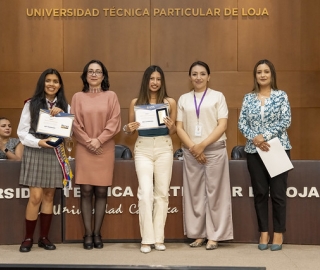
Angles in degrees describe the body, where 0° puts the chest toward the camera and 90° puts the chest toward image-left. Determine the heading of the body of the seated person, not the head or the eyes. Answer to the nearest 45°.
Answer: approximately 45°

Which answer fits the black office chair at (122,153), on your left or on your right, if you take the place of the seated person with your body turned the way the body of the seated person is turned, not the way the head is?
on your left
